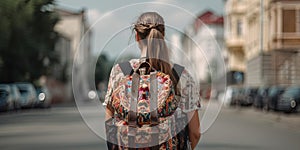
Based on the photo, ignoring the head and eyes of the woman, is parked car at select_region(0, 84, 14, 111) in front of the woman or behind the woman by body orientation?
in front

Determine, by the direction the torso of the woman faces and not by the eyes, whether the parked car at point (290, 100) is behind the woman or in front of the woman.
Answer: in front

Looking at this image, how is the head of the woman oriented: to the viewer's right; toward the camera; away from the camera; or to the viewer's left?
away from the camera

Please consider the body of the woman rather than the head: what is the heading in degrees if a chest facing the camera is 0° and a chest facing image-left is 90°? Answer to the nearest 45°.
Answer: approximately 180°

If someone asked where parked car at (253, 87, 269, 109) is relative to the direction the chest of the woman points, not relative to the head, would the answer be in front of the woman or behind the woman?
in front
